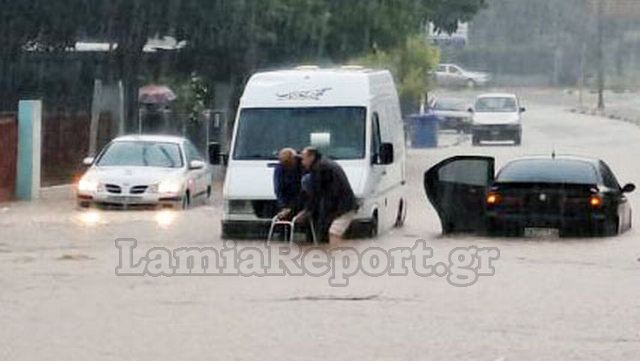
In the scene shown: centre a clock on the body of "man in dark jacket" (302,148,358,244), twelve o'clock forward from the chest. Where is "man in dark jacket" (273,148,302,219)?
"man in dark jacket" (273,148,302,219) is roughly at 12 o'clock from "man in dark jacket" (302,148,358,244).

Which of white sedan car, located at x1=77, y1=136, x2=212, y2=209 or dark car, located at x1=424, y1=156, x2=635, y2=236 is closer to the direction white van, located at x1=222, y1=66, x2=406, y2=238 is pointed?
the dark car

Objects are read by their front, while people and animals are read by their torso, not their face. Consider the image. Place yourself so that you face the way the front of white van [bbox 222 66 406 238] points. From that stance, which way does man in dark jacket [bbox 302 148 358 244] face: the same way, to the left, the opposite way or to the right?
to the right

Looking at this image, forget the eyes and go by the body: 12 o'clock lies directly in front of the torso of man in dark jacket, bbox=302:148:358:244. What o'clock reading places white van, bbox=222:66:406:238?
The white van is roughly at 3 o'clock from the man in dark jacket.

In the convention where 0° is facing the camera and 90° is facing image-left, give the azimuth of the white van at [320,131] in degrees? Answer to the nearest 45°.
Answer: approximately 0°

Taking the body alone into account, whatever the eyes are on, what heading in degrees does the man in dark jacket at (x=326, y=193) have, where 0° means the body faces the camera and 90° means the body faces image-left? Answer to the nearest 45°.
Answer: approximately 90°

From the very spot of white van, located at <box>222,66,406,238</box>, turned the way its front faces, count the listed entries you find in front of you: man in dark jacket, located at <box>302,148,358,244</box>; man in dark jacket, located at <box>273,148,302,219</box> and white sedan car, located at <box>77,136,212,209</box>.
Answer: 2

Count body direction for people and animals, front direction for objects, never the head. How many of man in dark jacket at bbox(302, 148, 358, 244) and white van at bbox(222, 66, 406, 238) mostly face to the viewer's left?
1

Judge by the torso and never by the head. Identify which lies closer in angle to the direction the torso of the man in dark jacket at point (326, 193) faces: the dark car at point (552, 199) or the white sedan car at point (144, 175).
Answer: the white sedan car

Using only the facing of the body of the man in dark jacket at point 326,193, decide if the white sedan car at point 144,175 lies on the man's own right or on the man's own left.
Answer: on the man's own right

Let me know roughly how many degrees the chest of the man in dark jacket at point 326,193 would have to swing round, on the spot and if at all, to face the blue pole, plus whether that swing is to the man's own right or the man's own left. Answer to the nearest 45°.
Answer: approximately 45° to the man's own right
